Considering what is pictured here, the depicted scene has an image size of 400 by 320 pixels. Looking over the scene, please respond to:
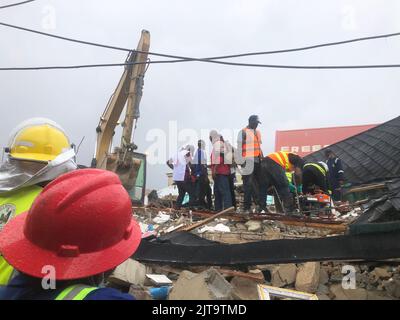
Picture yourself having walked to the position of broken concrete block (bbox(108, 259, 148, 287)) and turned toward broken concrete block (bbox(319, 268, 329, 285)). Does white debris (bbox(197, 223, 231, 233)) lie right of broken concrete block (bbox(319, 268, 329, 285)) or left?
left

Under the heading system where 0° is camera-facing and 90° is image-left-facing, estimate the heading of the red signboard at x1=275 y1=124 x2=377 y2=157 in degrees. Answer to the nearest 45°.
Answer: approximately 0°

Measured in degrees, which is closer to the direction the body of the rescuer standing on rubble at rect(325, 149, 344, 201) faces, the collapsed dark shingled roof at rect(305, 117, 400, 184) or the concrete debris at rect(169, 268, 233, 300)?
the concrete debris

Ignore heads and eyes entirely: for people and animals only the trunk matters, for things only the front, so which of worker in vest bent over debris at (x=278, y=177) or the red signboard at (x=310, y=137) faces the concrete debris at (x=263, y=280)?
the red signboard

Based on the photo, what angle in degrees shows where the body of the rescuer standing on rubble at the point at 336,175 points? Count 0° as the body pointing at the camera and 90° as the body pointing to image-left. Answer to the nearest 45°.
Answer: approximately 45°

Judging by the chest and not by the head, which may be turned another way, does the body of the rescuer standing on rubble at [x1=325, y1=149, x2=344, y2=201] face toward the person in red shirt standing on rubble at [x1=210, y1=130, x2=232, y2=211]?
yes
